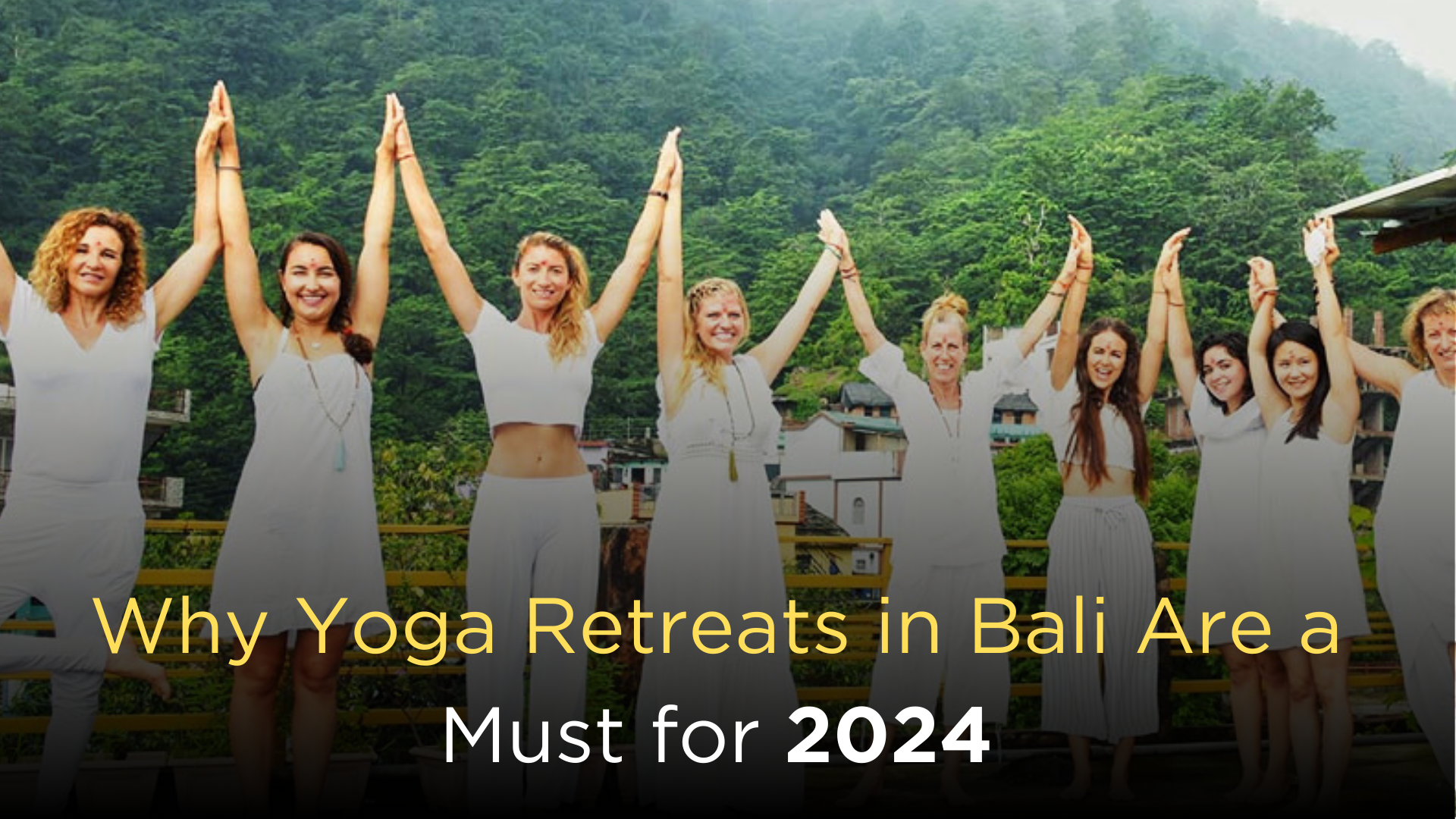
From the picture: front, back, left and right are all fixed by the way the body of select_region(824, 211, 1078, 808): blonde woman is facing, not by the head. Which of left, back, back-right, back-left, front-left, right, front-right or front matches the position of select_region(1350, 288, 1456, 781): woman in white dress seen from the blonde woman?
left

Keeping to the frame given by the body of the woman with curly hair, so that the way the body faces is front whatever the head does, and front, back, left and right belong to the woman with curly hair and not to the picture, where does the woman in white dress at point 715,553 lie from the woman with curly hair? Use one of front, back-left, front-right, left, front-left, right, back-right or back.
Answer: left

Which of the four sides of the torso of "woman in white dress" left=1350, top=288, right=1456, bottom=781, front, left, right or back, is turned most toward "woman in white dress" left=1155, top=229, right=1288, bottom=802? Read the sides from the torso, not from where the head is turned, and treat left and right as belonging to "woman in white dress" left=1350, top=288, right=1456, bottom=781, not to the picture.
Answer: right

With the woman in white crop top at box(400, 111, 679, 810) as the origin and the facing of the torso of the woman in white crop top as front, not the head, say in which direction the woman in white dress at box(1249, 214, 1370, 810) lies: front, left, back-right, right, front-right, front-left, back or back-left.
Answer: left

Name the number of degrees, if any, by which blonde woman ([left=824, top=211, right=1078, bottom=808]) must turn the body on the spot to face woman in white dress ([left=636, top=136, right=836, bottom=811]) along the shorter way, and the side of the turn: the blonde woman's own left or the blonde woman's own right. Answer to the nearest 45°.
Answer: approximately 45° to the blonde woman's own right

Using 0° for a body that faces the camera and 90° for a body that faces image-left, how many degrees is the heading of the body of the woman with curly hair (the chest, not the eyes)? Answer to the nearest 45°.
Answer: approximately 0°

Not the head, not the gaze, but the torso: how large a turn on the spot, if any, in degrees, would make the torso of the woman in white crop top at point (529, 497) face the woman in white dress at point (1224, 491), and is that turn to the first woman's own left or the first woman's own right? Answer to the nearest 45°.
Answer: approximately 90° to the first woman's own left
